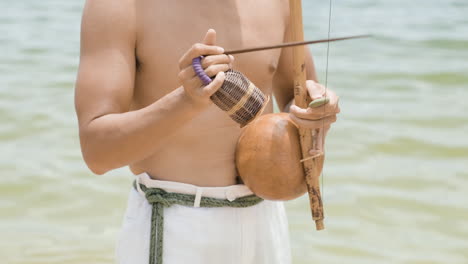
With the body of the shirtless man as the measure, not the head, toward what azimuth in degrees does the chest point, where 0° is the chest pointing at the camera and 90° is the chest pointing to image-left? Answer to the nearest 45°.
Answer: approximately 315°
